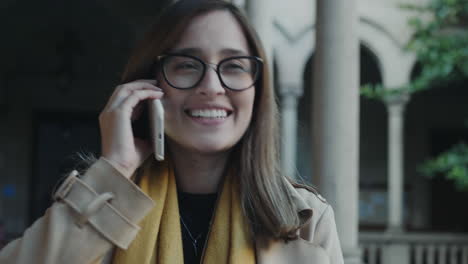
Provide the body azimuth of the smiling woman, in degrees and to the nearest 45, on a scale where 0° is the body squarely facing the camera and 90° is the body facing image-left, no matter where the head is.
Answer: approximately 0°

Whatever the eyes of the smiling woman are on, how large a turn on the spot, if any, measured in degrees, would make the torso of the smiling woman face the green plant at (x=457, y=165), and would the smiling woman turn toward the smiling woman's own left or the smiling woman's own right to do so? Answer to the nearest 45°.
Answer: approximately 135° to the smiling woman's own left

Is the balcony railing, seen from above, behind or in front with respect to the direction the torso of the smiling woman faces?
behind

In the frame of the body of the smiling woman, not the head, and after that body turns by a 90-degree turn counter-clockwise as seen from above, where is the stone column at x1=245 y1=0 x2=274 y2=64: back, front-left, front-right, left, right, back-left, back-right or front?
left

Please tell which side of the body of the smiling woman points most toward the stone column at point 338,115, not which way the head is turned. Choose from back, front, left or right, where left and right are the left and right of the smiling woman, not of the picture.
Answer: back

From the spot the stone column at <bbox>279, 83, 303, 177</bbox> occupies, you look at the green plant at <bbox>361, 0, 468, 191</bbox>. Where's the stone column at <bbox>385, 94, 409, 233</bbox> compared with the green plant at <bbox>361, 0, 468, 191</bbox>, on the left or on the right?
left
